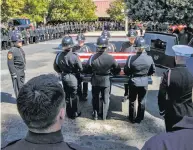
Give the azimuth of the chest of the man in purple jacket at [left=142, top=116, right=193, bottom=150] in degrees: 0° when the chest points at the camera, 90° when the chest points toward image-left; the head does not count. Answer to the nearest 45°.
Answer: approximately 180°

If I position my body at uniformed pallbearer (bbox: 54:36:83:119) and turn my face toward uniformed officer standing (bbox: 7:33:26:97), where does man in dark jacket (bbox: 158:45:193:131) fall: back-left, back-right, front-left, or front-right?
back-left

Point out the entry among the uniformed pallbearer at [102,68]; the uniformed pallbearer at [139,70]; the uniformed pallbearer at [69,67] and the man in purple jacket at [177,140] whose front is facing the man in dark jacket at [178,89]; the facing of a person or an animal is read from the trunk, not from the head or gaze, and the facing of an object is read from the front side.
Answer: the man in purple jacket at [177,140]

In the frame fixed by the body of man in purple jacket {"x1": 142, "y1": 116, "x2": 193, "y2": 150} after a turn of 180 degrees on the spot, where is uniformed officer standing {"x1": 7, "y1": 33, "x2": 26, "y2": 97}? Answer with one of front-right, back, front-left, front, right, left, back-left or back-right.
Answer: back-right

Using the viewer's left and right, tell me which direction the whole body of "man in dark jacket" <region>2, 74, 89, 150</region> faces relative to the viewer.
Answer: facing away from the viewer
